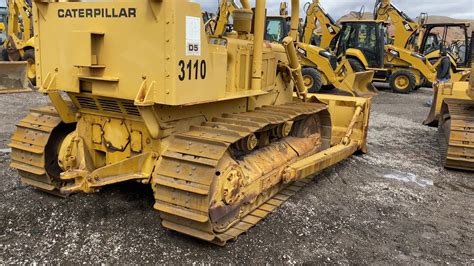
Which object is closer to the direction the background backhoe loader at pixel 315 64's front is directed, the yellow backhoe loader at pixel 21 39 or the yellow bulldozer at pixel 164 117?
the yellow bulldozer

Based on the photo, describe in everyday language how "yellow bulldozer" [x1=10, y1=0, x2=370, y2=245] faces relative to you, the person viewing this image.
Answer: facing away from the viewer and to the right of the viewer
